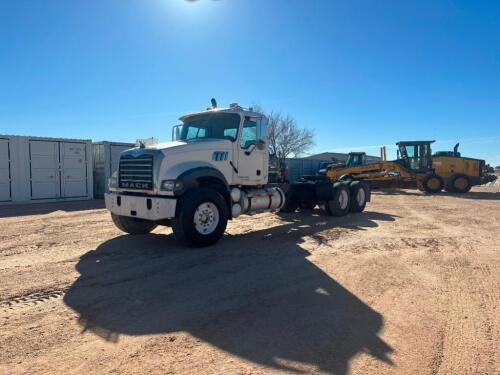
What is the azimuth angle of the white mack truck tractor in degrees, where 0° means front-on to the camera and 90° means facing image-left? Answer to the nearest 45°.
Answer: approximately 45°

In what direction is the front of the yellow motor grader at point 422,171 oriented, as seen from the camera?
facing to the left of the viewer

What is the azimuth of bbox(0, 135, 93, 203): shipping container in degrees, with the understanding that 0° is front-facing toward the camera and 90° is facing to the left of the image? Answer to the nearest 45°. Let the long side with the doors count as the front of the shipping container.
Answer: approximately 0°

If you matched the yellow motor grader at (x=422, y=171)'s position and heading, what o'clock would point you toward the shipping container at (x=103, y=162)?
The shipping container is roughly at 11 o'clock from the yellow motor grader.

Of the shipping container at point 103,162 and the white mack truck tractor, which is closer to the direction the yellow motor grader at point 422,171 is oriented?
the shipping container

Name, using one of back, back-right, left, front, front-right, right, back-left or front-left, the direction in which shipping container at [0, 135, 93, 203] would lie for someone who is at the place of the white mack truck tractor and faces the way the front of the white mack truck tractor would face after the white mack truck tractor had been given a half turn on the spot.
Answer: left

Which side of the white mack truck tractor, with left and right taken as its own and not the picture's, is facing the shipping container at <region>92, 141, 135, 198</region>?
right

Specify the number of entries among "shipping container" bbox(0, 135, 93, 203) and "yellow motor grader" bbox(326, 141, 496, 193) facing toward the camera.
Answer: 1
